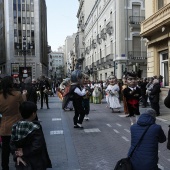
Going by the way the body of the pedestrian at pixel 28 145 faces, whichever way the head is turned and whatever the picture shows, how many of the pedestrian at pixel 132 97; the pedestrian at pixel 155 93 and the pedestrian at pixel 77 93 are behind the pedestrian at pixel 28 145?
0

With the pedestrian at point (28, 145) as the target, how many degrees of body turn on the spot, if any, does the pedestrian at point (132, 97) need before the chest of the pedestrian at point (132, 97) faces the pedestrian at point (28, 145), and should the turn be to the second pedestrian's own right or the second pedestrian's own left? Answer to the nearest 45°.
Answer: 0° — they already face them

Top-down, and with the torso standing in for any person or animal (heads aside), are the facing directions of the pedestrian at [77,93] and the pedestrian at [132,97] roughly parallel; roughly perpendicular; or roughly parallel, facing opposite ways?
roughly perpendicular

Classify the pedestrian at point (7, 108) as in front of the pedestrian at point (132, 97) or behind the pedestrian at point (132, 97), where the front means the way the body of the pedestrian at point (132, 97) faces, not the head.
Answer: in front

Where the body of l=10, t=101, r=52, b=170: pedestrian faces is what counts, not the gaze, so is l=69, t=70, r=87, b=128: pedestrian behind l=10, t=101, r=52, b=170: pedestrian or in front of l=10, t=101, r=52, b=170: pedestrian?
in front

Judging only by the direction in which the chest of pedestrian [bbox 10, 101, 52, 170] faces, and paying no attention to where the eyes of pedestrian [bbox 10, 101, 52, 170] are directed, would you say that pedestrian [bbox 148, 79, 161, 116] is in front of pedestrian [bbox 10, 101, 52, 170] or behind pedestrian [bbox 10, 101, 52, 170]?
in front

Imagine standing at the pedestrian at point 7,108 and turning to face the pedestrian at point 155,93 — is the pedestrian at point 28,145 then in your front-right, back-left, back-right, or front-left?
back-right

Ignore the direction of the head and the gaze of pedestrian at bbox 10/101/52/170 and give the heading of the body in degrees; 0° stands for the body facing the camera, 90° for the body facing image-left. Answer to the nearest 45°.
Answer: approximately 225°

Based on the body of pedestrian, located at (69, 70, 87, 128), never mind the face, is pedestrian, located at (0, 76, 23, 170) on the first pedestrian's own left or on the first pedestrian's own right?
on the first pedestrian's own right

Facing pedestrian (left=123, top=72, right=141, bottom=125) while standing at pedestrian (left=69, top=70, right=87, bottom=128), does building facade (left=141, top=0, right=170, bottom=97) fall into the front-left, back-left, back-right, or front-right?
front-left
